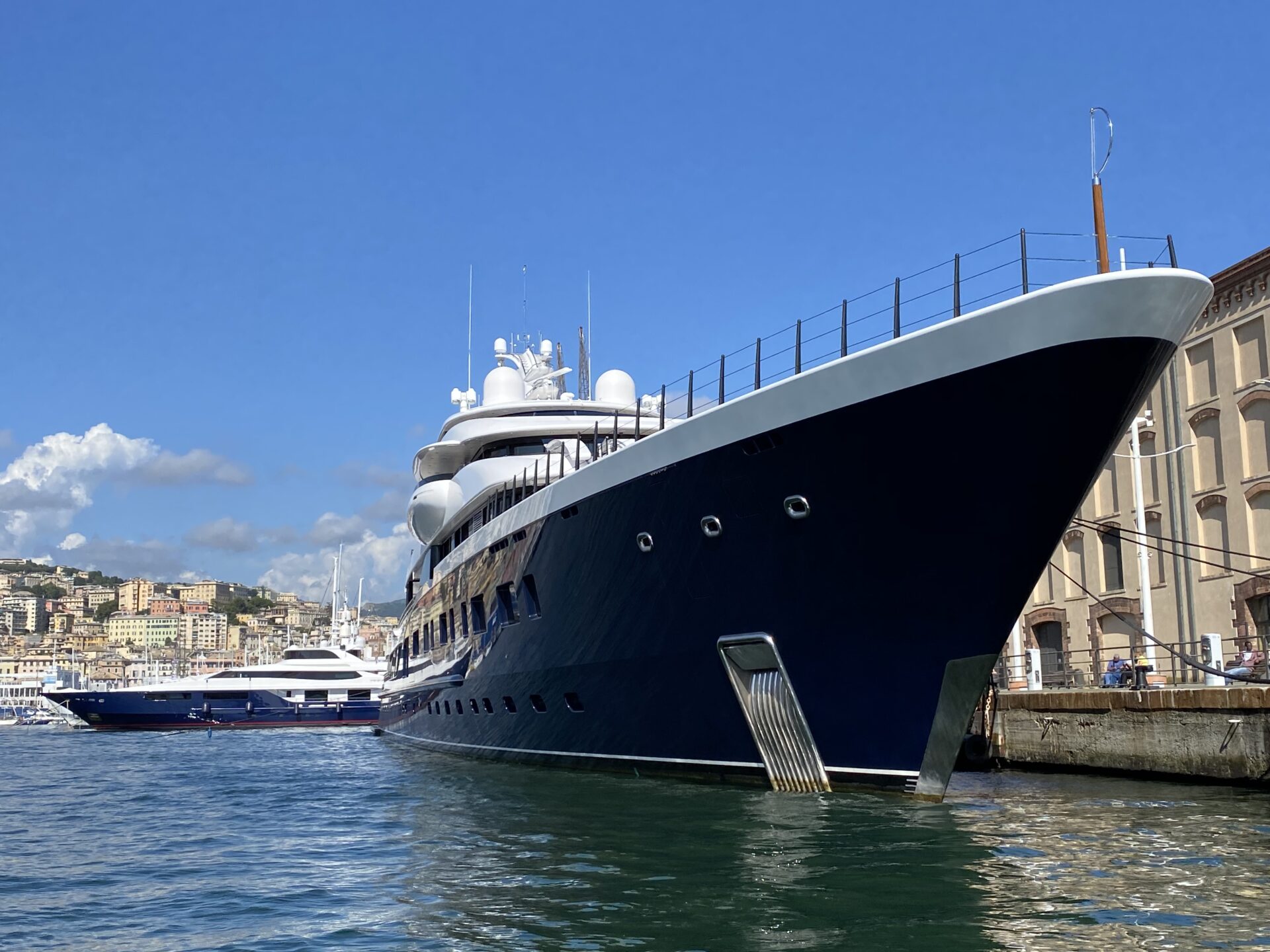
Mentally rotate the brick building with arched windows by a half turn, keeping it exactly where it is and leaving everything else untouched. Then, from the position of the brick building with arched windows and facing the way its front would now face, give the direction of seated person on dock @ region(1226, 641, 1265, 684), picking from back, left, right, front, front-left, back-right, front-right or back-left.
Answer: back-right

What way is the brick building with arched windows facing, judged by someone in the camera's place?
facing the viewer and to the left of the viewer

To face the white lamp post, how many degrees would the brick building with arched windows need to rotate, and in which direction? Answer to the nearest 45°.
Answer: approximately 45° to its left

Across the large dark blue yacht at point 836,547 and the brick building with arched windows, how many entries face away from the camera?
0

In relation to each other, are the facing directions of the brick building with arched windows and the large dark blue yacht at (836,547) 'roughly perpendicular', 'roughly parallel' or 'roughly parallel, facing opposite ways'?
roughly perpendicular

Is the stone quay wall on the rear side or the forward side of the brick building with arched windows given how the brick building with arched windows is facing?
on the forward side

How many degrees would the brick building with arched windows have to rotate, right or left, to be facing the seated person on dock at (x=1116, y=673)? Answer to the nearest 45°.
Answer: approximately 45° to its left

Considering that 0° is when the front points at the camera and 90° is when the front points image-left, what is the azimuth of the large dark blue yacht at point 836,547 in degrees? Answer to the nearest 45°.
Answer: approximately 315°
